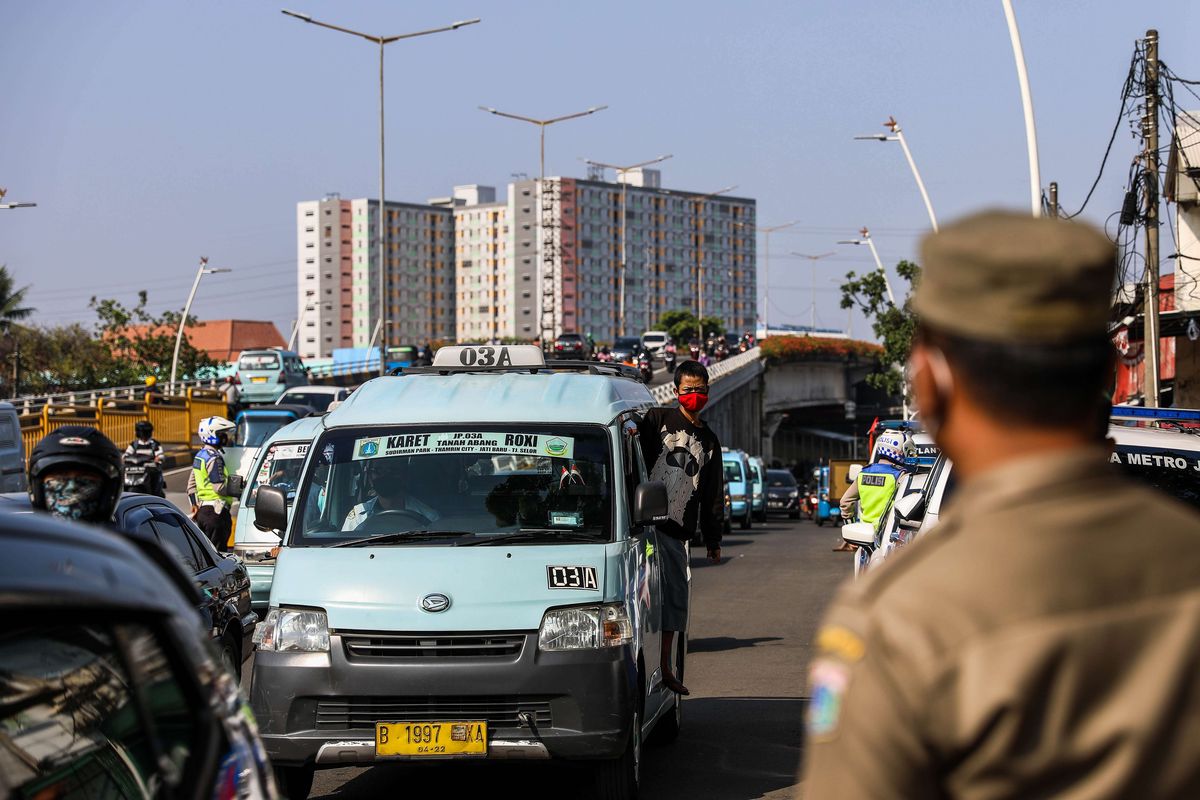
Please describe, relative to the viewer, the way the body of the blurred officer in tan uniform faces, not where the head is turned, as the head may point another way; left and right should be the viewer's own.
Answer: facing away from the viewer and to the left of the viewer

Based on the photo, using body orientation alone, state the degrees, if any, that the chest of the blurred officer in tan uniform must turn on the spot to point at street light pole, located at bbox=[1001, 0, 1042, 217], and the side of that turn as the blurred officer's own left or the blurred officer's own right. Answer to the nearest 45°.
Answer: approximately 45° to the blurred officer's own right

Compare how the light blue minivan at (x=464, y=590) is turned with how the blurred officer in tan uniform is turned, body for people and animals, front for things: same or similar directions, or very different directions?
very different directions

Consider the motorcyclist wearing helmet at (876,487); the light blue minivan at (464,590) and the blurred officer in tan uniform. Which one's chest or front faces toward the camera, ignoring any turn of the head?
the light blue minivan

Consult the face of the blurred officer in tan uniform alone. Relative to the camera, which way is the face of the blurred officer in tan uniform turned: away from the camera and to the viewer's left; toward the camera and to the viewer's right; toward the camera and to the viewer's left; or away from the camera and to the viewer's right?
away from the camera and to the viewer's left

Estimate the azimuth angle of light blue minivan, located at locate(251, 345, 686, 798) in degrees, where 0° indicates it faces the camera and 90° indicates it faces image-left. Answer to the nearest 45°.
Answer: approximately 0°

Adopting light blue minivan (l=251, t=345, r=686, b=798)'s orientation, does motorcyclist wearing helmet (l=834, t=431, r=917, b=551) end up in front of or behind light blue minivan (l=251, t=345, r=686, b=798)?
behind

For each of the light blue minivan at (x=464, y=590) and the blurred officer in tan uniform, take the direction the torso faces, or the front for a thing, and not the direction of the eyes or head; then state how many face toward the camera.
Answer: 1

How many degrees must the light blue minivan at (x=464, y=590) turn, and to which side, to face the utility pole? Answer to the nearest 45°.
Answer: approximately 135° to its left

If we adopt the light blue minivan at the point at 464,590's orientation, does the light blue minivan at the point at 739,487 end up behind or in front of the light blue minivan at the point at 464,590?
behind
